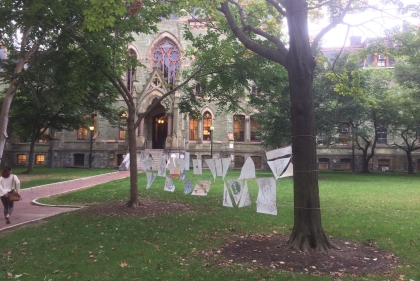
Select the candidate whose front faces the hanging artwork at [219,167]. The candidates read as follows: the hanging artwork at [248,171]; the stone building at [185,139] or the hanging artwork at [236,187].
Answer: the stone building

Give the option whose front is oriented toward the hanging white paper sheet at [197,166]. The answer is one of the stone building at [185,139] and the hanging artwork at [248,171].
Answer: the stone building

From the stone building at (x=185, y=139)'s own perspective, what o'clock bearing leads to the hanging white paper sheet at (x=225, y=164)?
The hanging white paper sheet is roughly at 12 o'clock from the stone building.

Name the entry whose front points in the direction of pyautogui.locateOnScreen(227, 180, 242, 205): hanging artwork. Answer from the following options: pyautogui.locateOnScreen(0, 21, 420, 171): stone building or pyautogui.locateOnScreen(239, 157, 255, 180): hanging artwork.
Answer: the stone building

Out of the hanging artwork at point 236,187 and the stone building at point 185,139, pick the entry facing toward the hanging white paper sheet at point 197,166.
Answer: the stone building

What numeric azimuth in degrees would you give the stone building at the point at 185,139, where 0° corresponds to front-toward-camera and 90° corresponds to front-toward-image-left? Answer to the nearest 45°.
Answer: approximately 0°

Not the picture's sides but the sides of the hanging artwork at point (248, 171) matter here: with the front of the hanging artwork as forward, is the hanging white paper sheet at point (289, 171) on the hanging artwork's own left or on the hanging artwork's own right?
on the hanging artwork's own left

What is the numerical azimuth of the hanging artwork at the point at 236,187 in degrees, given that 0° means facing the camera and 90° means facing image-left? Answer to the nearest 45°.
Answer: approximately 0°
